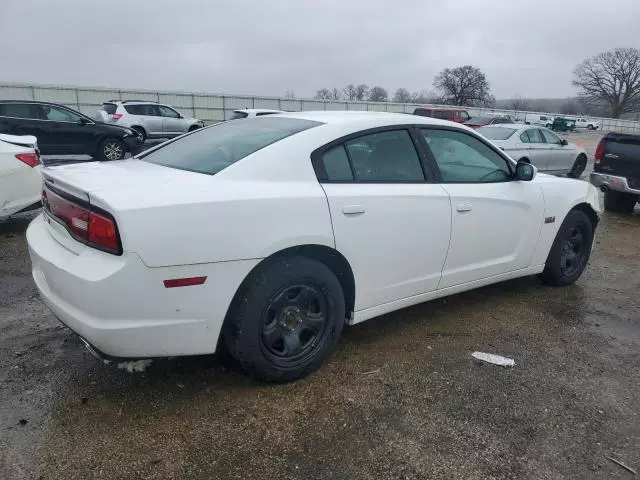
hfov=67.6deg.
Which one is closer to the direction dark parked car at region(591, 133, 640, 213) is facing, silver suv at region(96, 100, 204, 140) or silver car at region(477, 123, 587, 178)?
the silver car

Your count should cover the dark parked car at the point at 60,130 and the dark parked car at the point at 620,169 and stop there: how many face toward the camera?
0

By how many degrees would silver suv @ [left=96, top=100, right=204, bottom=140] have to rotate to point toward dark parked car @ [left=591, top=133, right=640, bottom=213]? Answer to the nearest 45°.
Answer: approximately 90° to its right

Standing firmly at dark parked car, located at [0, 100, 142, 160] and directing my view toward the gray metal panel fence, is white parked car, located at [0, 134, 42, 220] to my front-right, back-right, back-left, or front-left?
back-right

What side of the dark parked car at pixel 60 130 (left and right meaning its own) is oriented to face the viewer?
right

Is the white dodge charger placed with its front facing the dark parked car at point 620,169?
yes

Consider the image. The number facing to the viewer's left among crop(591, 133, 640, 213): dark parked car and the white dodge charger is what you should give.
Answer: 0

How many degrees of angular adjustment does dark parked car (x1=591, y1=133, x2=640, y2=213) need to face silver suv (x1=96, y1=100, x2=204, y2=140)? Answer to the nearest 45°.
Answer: approximately 135° to its left

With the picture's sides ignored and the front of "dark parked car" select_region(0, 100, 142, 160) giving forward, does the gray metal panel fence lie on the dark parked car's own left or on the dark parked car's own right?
on the dark parked car's own left

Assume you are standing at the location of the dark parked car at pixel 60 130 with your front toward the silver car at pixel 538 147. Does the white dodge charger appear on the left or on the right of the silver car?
right

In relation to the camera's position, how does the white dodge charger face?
facing away from the viewer and to the right of the viewer

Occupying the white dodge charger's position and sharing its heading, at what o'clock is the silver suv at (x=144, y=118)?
The silver suv is roughly at 10 o'clock from the white dodge charger.

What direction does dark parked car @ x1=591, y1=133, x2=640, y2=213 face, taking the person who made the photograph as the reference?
facing away from the viewer and to the right of the viewer
